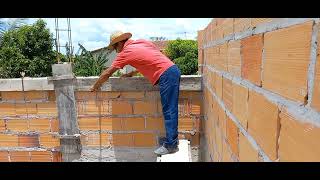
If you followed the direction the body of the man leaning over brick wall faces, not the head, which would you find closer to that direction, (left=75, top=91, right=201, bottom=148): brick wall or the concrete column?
the concrete column

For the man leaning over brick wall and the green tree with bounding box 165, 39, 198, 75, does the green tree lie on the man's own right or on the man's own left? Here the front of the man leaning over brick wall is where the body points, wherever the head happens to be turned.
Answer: on the man's own right

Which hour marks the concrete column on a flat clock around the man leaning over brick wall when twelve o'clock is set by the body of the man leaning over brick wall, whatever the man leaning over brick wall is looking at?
The concrete column is roughly at 1 o'clock from the man leaning over brick wall.

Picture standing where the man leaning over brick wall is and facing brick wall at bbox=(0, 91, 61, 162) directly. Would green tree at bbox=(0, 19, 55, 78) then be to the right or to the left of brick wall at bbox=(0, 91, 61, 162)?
right

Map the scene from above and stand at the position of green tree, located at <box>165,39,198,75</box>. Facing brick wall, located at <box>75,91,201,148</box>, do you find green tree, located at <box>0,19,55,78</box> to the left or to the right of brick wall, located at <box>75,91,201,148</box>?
right

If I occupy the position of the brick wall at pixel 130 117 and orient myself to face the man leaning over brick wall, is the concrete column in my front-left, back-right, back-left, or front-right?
back-right

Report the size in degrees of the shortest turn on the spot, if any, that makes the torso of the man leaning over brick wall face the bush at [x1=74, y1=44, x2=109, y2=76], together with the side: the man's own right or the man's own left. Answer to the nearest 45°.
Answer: approximately 90° to the man's own right

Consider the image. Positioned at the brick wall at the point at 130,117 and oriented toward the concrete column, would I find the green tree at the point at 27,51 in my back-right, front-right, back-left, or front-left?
front-right

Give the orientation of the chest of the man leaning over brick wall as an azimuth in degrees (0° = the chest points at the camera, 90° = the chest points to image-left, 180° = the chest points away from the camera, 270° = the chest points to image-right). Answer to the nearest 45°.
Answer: approximately 90°
